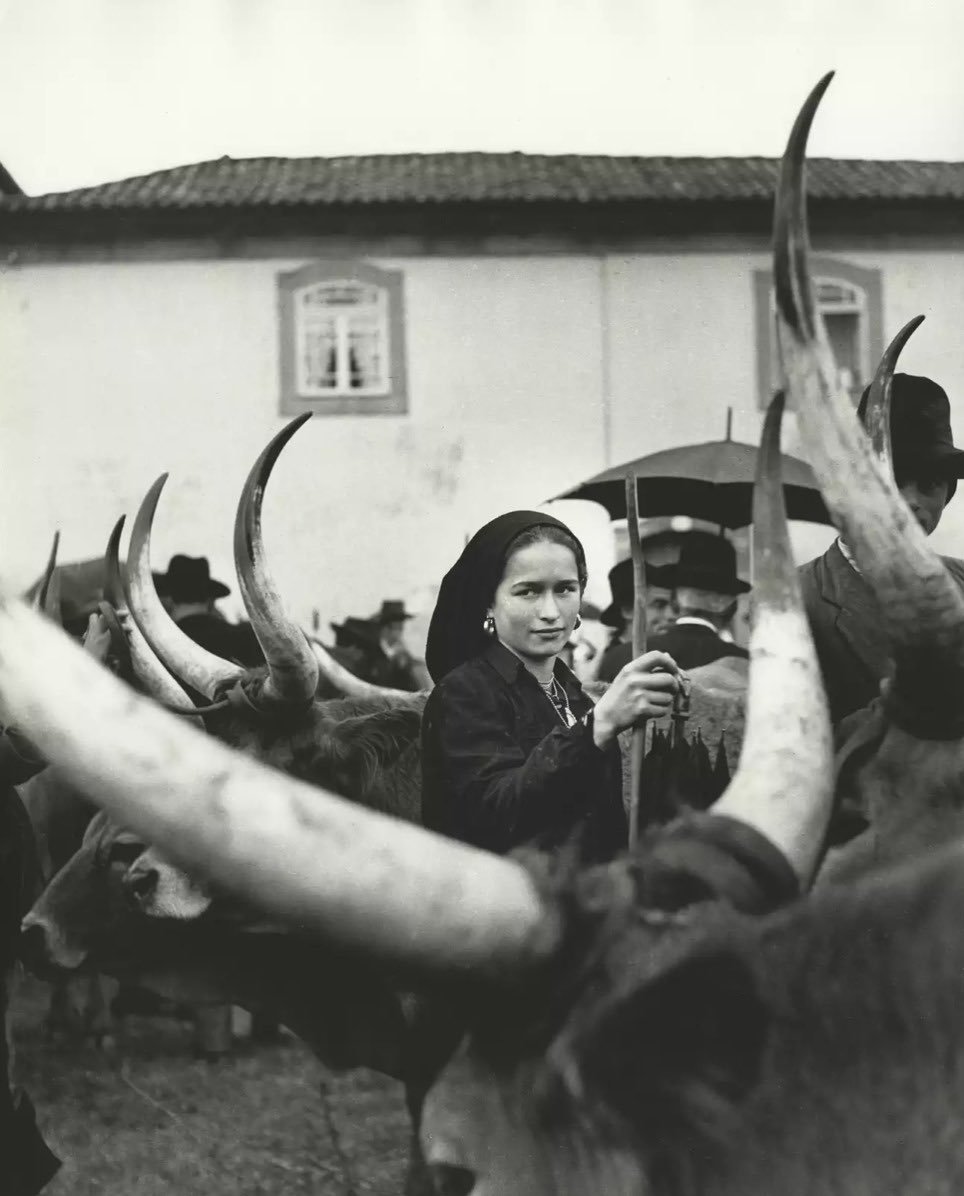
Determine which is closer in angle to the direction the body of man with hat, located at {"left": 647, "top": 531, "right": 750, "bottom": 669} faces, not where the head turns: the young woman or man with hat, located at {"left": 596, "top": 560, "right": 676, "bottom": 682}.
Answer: the man with hat

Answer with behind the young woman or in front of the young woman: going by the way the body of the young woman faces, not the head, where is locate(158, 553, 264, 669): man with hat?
behind

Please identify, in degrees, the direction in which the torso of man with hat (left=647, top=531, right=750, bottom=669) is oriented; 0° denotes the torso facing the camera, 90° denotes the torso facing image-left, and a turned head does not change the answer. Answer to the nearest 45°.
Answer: approximately 225°

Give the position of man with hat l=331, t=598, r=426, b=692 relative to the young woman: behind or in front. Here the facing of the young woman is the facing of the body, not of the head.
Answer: behind

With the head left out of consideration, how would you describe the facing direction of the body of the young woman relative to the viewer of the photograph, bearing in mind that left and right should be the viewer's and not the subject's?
facing the viewer and to the right of the viewer

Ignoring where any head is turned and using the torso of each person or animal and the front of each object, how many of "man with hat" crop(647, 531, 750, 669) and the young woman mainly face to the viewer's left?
0

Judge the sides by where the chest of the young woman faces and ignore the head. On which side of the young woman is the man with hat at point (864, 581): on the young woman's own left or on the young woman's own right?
on the young woman's own left

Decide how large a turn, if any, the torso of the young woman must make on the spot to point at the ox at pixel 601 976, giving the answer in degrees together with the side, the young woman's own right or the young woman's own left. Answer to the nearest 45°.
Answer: approximately 45° to the young woman's own right

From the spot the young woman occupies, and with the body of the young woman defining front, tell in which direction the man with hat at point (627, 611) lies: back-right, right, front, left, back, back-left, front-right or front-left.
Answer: back-left
